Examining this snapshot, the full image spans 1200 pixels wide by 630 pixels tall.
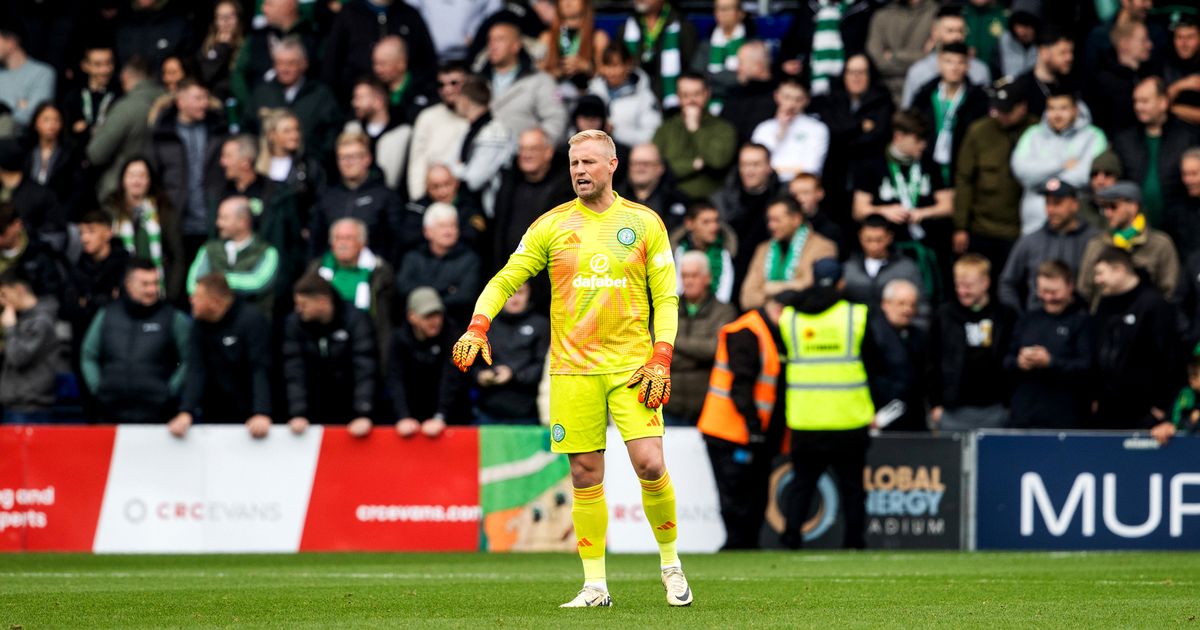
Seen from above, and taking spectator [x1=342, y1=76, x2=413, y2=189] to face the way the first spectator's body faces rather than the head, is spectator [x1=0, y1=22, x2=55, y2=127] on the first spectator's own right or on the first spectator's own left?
on the first spectator's own right

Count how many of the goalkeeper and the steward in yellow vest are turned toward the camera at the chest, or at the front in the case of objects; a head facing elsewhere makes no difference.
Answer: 1

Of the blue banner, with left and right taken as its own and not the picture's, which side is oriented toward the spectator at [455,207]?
right

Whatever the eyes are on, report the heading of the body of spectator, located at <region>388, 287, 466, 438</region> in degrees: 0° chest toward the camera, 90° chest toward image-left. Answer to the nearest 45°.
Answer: approximately 0°

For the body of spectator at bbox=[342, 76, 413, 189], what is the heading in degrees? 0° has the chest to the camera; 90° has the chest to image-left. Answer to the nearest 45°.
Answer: approximately 45°

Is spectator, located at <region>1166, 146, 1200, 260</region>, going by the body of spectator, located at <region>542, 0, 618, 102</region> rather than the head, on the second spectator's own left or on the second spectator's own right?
on the second spectator's own left

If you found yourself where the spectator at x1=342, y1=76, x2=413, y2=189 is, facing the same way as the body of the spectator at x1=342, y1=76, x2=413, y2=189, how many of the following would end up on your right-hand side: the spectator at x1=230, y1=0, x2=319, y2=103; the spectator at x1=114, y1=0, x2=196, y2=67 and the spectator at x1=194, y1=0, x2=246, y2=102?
3
